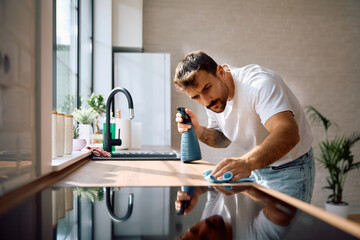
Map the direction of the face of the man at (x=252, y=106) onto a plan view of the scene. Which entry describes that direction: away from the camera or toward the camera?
toward the camera

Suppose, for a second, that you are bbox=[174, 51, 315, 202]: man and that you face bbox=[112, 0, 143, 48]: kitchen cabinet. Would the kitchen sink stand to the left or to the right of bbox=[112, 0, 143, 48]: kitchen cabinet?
left

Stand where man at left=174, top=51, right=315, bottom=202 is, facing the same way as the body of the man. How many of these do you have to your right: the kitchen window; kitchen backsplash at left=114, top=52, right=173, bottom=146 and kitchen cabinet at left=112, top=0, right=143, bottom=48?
3

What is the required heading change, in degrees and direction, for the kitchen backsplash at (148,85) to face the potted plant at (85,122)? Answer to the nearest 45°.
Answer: approximately 90° to its right

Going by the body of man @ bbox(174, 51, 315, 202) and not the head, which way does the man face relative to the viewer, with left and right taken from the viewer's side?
facing the viewer and to the left of the viewer

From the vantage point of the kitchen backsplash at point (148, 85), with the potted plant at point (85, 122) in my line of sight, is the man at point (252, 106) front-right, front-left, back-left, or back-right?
front-left
